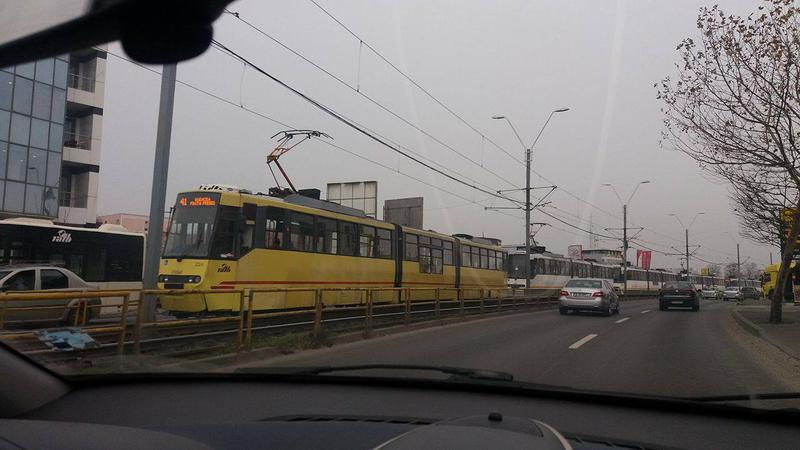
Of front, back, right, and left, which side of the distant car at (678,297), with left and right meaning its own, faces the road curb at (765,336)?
back

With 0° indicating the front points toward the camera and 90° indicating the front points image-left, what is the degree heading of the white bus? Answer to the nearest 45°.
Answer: approximately 90°

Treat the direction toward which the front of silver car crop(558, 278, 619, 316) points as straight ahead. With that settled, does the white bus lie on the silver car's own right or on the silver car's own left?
on the silver car's own left

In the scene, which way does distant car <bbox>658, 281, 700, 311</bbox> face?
away from the camera

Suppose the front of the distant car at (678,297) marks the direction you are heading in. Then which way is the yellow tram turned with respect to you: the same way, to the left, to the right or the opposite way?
the opposite way

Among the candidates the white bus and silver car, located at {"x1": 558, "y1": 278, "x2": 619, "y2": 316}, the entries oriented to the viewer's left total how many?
1

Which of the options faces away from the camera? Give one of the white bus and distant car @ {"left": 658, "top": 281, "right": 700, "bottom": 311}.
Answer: the distant car

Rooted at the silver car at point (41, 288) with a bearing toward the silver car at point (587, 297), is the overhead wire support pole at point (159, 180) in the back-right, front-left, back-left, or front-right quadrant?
front-right

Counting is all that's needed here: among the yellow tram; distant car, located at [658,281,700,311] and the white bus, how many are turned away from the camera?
1

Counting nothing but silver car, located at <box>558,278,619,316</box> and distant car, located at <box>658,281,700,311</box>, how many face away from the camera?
2

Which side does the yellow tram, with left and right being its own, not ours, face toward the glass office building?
right

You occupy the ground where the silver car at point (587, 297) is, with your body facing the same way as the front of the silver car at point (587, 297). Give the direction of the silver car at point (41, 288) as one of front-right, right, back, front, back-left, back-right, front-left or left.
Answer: back-left

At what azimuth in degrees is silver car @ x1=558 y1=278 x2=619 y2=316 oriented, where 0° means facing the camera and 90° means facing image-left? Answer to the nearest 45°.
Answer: approximately 180°
